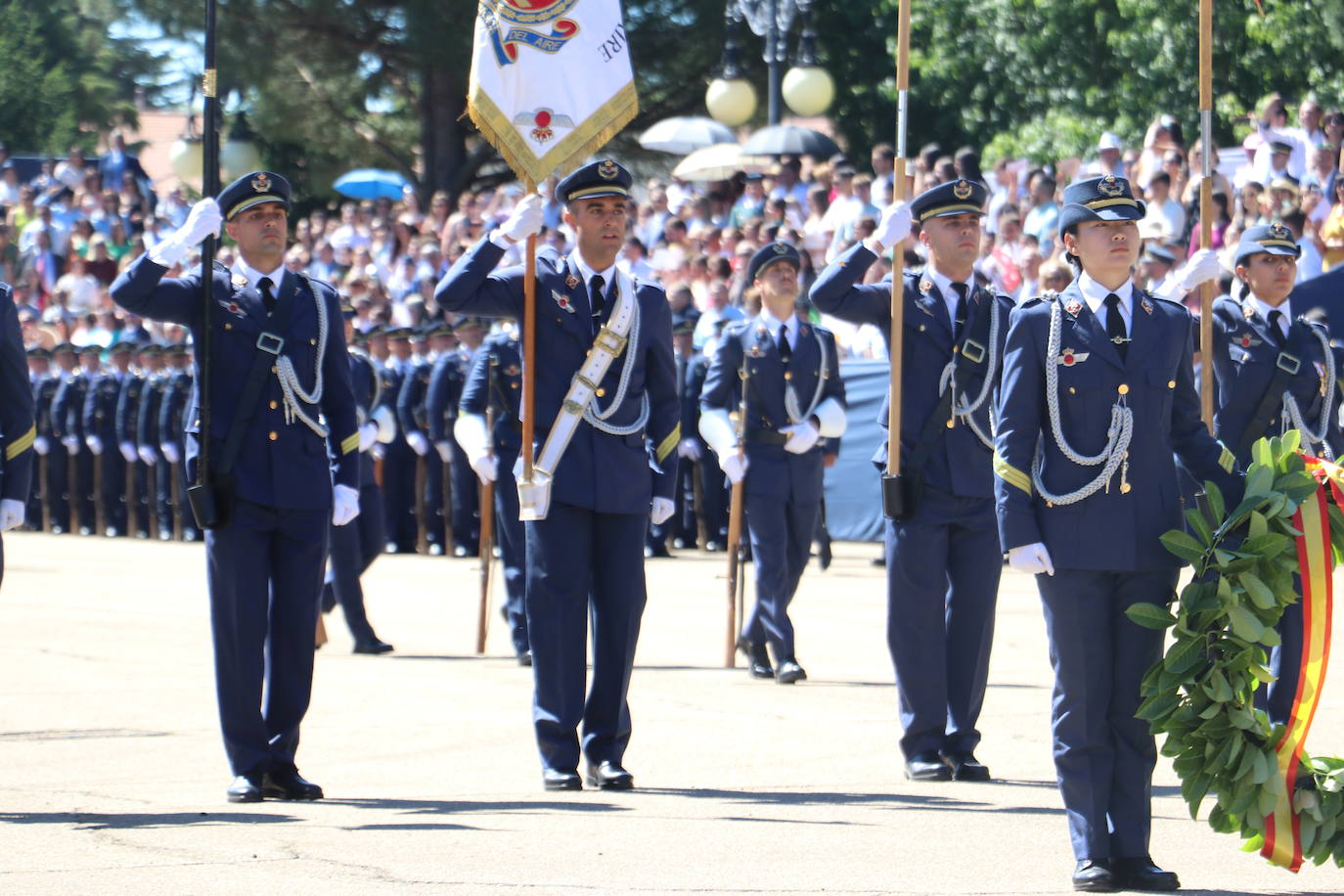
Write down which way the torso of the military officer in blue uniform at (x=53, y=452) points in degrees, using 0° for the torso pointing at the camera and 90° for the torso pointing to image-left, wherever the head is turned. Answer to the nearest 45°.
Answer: approximately 315°

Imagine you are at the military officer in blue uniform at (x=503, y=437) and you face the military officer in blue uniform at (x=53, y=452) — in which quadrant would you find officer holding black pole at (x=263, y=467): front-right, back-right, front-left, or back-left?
back-left

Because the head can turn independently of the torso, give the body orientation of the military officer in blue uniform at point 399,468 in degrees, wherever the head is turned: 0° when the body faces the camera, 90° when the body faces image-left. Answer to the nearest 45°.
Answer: approximately 315°

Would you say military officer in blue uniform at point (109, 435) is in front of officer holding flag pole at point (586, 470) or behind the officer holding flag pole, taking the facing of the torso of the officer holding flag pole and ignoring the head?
behind

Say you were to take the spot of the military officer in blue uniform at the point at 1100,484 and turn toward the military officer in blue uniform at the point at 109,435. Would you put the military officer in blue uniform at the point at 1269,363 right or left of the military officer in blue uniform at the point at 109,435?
right

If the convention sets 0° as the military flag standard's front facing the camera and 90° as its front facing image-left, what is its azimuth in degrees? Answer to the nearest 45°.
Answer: approximately 0°

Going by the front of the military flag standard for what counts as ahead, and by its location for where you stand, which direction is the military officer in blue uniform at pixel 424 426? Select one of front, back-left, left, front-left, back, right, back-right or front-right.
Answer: back
